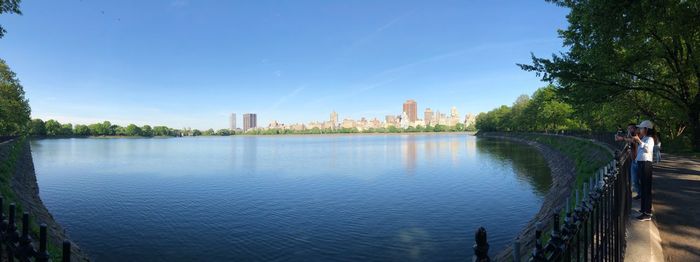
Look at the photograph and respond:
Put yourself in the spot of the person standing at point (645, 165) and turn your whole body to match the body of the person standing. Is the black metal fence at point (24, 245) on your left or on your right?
on your left

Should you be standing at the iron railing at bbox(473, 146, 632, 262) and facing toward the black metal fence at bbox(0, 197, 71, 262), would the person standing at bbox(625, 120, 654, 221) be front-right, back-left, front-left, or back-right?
back-right

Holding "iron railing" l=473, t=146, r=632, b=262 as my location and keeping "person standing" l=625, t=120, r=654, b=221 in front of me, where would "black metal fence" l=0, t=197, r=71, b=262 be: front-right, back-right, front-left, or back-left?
back-left

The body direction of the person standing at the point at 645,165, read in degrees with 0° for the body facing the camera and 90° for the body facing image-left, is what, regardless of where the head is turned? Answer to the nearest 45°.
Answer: approximately 90°

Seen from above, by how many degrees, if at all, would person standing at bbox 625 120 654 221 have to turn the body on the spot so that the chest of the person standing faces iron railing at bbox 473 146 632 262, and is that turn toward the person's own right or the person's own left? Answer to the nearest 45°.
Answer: approximately 90° to the person's own left
